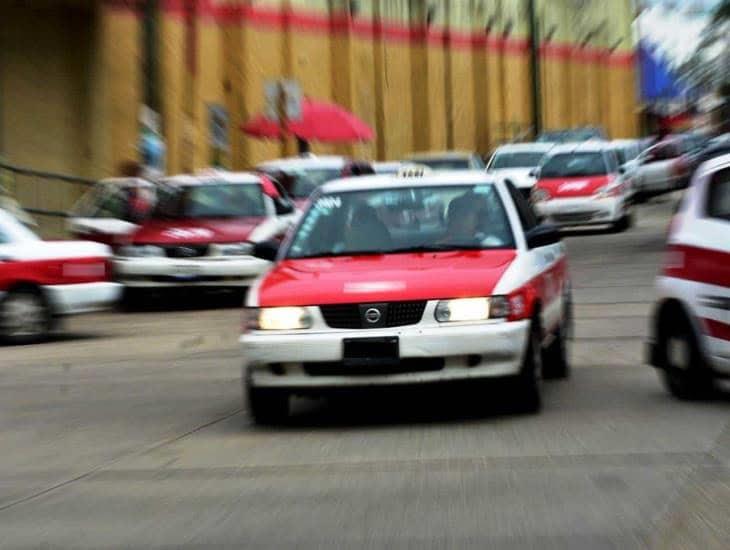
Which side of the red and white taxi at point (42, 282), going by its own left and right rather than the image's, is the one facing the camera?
left

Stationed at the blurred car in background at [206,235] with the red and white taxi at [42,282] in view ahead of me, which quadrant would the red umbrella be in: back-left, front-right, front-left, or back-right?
back-right
